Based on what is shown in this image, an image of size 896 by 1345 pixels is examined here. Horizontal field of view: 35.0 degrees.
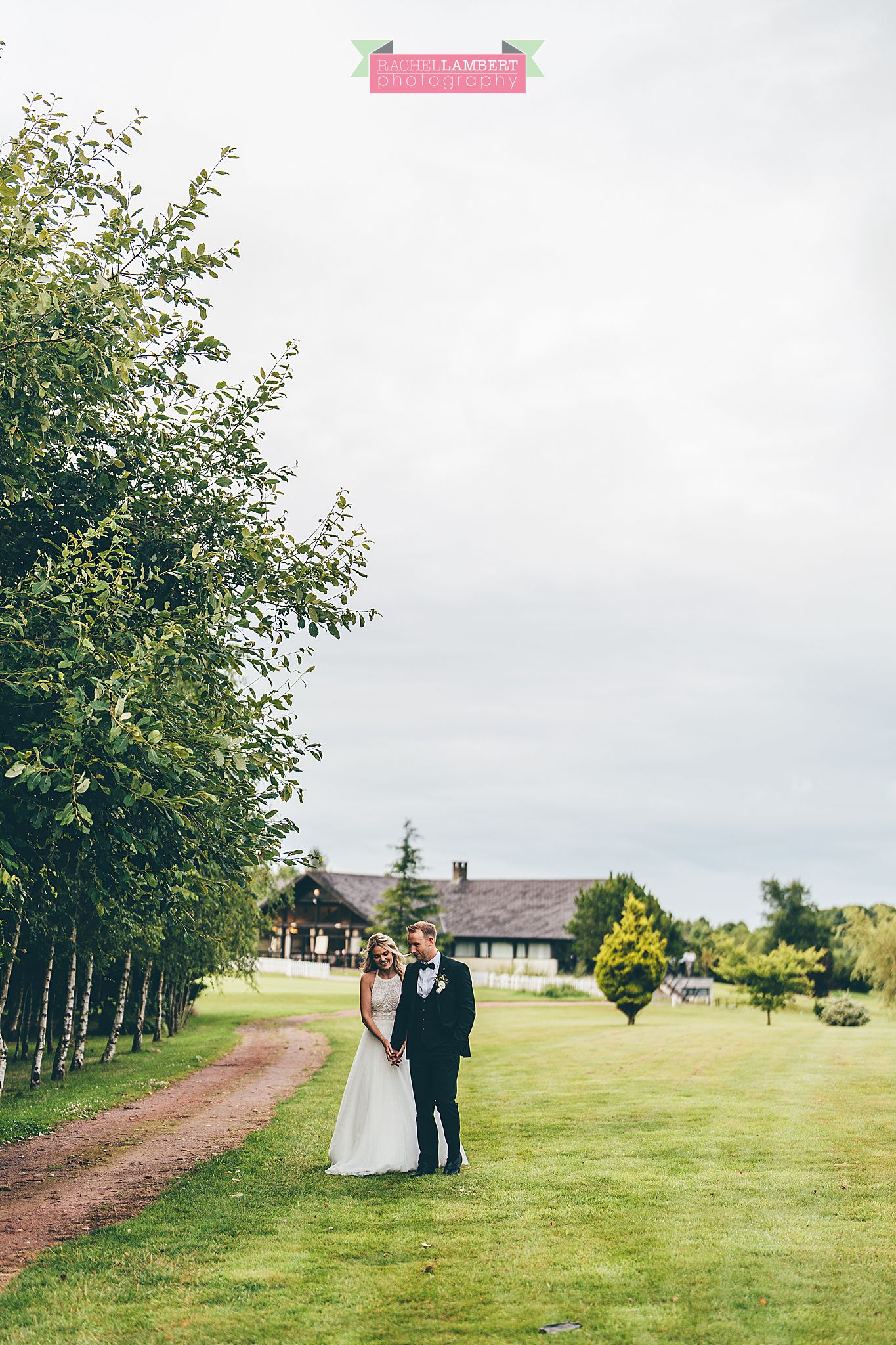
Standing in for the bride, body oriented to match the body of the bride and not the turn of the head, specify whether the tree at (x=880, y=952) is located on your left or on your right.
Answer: on your left

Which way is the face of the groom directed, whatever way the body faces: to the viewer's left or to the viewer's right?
to the viewer's left

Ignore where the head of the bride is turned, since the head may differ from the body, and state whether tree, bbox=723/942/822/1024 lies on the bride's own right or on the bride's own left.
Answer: on the bride's own left

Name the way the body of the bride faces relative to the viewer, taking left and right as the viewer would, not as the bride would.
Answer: facing the viewer and to the right of the viewer

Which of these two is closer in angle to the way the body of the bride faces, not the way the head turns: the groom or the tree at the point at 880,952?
the groom

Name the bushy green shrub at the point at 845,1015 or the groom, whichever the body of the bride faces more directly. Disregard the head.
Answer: the groom

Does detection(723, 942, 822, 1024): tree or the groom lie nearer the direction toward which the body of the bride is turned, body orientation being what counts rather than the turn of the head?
the groom

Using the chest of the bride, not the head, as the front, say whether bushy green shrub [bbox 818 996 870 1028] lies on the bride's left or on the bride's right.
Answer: on the bride's left
